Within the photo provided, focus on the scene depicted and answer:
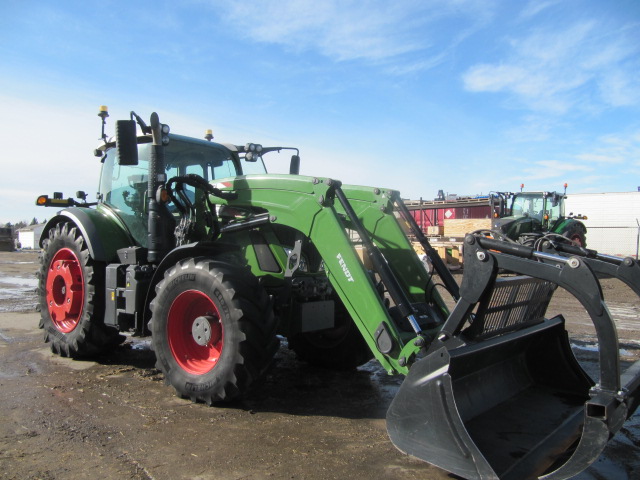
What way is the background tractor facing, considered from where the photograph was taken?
facing the viewer and to the left of the viewer

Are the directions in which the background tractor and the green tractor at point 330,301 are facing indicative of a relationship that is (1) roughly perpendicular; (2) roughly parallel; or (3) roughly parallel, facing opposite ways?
roughly perpendicular

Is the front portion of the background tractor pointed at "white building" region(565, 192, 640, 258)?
no

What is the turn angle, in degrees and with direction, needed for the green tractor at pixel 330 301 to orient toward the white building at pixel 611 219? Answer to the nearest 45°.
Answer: approximately 90° to its left

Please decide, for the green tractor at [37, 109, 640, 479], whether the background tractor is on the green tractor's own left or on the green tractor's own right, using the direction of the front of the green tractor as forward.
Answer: on the green tractor's own left

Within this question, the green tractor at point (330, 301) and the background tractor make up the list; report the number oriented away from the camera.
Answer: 0

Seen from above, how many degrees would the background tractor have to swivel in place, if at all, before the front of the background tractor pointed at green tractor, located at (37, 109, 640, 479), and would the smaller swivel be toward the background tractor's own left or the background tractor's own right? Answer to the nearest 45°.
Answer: approximately 45° to the background tractor's own left

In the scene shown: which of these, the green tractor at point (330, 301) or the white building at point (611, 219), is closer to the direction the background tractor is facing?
the green tractor
